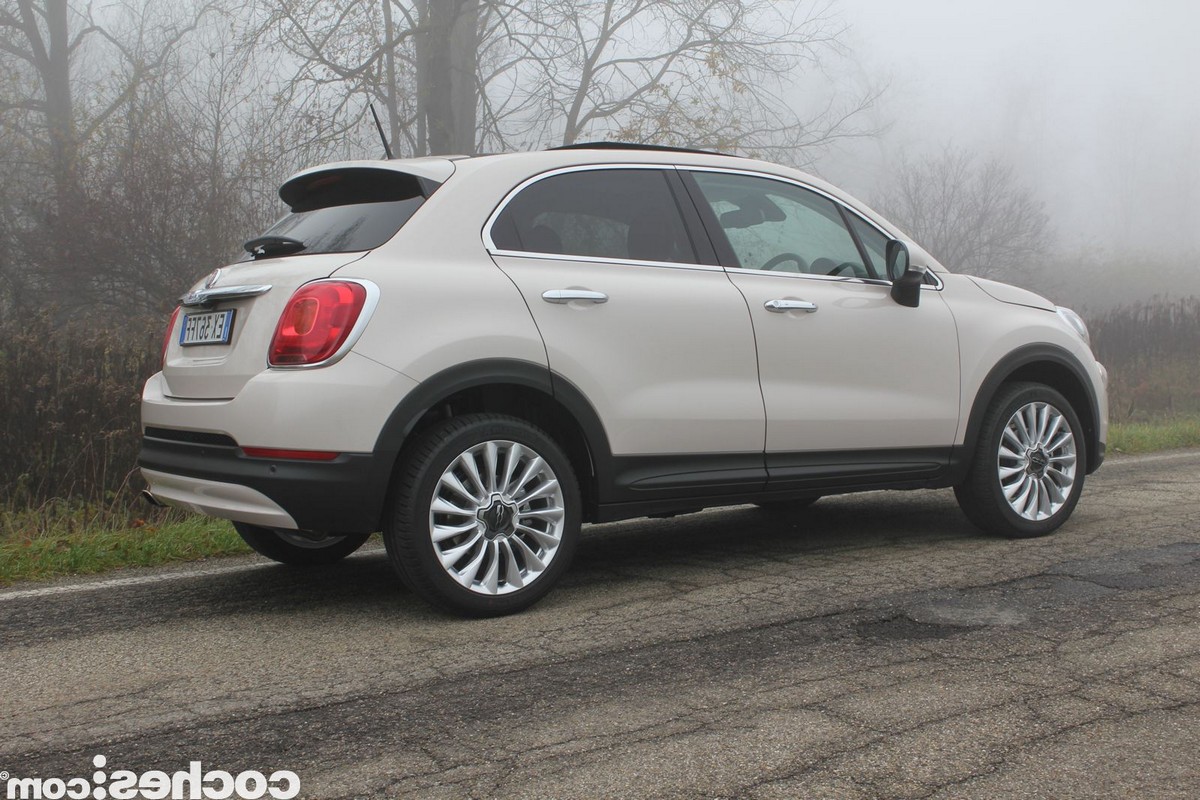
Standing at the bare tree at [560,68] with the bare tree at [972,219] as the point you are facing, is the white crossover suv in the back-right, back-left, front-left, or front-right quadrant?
back-right

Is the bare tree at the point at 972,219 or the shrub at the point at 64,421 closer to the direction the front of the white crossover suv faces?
the bare tree

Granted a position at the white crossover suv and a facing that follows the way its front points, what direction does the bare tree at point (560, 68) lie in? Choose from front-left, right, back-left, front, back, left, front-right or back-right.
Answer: front-left

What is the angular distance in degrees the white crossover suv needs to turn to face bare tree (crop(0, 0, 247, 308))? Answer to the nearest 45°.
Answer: approximately 90° to its left

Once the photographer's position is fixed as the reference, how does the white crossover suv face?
facing away from the viewer and to the right of the viewer

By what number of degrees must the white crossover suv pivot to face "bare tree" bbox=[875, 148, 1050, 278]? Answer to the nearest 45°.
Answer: approximately 45° to its left

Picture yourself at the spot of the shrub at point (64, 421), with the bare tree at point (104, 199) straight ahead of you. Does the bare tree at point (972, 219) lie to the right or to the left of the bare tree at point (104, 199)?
right

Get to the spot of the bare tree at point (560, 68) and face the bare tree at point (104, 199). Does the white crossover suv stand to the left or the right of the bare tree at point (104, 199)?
left

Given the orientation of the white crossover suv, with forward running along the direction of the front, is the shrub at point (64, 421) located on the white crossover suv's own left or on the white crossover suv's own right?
on the white crossover suv's own left
